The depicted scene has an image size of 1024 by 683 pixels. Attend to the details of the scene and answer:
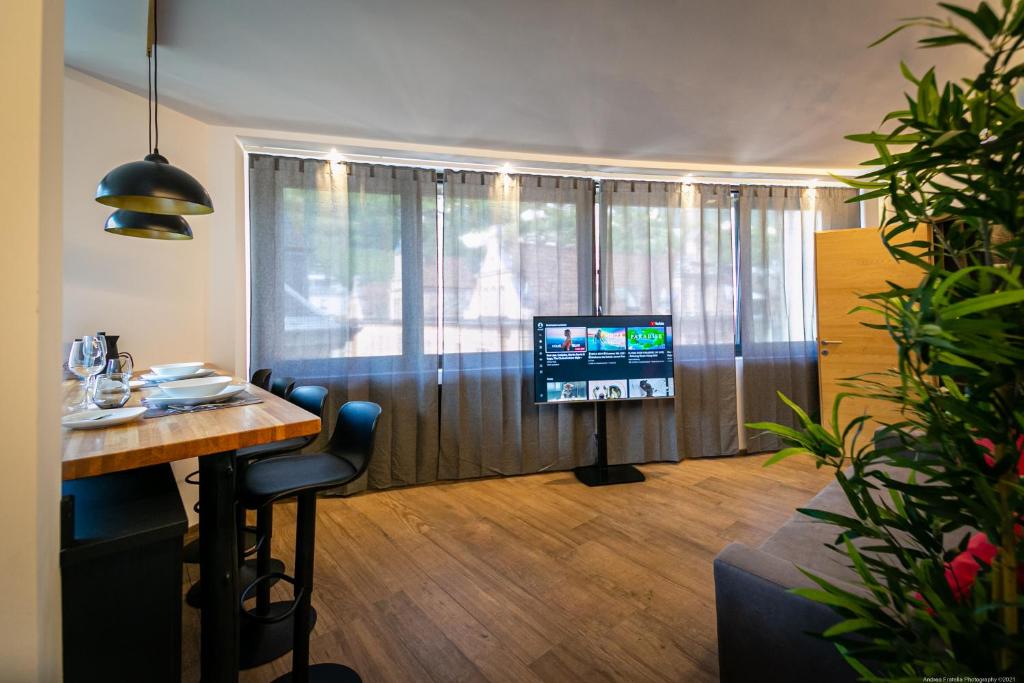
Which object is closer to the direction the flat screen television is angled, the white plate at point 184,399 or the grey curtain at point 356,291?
the white plate

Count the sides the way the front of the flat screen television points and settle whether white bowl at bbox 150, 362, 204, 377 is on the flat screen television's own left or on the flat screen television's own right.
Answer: on the flat screen television's own right

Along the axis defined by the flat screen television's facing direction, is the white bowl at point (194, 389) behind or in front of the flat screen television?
in front

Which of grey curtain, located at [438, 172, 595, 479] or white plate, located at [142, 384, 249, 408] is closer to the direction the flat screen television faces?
the white plate

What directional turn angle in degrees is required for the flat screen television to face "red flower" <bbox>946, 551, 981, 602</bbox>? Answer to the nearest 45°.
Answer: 0° — it already faces it

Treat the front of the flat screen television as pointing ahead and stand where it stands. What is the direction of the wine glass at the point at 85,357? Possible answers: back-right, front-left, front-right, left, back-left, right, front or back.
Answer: front-right

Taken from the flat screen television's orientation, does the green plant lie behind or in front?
in front

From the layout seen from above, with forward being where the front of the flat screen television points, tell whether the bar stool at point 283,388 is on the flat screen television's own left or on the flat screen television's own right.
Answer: on the flat screen television's own right

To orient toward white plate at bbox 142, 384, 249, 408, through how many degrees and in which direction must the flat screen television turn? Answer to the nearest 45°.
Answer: approximately 45° to its right

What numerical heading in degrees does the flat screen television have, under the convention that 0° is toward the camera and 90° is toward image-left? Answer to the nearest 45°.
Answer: approximately 0°

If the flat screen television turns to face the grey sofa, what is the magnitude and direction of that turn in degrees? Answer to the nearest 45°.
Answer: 0° — it already faces it

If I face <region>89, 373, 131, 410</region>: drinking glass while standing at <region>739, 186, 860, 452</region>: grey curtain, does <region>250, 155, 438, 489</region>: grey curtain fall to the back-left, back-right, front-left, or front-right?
front-right

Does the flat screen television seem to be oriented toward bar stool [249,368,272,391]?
no

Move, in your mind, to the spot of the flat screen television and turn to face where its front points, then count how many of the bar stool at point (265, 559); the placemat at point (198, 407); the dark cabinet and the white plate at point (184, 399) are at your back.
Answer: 0

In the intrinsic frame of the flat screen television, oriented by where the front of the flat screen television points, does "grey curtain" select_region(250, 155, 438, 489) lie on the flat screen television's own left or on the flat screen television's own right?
on the flat screen television's own right
